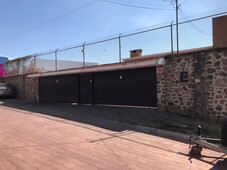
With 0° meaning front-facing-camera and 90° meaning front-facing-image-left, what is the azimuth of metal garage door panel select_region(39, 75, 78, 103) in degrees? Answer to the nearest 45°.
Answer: approximately 45°

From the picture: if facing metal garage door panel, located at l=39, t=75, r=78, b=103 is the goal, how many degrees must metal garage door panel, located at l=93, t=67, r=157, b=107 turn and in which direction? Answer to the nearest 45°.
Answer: approximately 90° to its right

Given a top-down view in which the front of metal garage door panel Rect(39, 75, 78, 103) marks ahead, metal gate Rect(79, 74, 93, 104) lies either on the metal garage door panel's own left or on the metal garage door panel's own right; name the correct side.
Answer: on the metal garage door panel's own left

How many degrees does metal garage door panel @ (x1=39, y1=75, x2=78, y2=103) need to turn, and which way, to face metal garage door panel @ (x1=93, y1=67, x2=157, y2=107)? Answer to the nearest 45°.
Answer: approximately 90° to its left

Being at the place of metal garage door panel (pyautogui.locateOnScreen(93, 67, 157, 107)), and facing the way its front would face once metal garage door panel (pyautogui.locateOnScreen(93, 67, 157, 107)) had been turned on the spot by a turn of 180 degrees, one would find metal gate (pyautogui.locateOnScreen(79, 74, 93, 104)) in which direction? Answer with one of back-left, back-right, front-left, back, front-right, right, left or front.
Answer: left

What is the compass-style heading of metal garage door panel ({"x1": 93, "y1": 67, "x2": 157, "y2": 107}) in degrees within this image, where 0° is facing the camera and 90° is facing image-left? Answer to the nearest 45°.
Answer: approximately 45°
